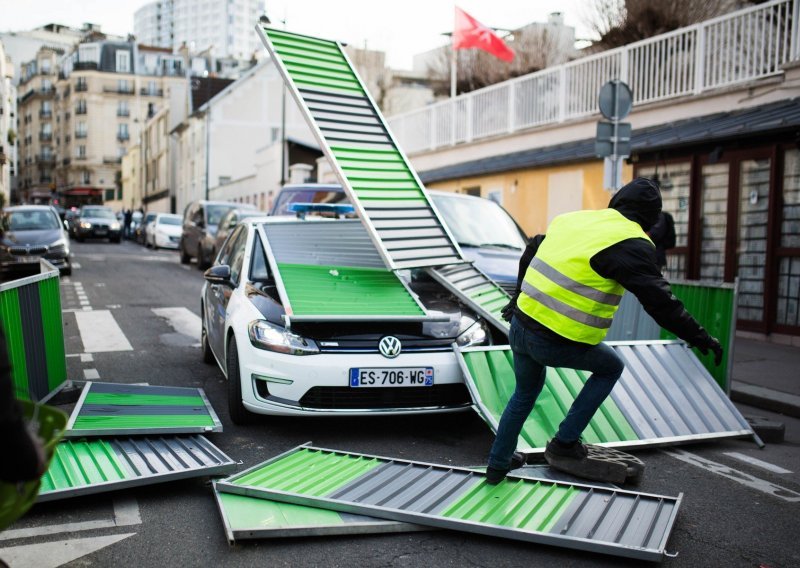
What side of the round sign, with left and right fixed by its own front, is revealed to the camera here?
back

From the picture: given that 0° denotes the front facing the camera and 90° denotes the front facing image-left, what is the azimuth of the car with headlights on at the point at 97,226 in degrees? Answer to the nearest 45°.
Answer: approximately 0°

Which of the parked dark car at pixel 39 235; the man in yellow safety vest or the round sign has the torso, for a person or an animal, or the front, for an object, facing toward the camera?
the parked dark car

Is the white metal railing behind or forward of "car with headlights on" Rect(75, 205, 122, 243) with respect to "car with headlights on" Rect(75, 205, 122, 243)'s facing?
forward

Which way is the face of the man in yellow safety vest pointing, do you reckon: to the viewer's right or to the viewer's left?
to the viewer's right

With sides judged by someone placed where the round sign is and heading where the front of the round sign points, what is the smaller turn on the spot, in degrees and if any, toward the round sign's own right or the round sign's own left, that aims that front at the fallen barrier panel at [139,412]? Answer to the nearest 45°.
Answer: approximately 135° to the round sign's own left

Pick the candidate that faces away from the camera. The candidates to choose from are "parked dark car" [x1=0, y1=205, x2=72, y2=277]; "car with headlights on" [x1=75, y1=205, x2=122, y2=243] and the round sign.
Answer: the round sign

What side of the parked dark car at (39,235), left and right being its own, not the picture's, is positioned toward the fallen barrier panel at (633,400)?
front

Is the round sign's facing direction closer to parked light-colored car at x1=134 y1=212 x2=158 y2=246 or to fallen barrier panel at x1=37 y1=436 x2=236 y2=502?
the parked light-colored car

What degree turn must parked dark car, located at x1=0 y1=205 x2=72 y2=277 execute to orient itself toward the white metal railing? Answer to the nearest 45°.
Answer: approximately 45° to its left

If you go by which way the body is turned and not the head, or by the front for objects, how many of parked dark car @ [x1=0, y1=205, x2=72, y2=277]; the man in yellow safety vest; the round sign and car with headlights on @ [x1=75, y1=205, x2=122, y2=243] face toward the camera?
2

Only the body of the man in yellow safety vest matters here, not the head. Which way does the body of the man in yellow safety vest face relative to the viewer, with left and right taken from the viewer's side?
facing away from the viewer and to the right of the viewer

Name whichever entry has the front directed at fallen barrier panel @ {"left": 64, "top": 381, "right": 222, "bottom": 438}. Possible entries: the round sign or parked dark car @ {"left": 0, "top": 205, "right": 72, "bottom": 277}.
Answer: the parked dark car

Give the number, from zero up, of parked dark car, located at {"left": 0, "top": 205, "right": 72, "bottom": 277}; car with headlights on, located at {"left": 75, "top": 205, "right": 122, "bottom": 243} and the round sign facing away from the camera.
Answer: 1
